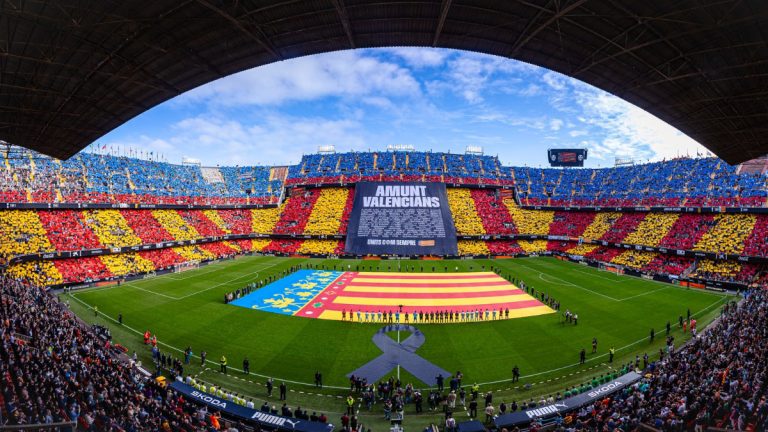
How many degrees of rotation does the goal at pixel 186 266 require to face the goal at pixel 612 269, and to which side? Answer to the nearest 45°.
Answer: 0° — it already faces it

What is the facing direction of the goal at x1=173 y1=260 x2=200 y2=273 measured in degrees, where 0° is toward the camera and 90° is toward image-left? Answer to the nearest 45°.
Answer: approximately 315°

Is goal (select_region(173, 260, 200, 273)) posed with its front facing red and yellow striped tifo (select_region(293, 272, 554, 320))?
yes

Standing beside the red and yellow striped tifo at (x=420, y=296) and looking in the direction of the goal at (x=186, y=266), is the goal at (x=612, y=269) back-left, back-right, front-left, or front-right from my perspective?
back-right
